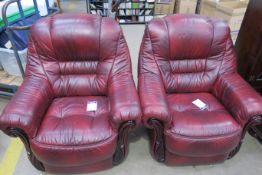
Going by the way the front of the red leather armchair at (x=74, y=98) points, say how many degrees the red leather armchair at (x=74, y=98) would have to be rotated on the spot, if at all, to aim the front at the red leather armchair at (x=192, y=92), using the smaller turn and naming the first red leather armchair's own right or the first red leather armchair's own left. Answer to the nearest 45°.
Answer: approximately 90° to the first red leather armchair's own left

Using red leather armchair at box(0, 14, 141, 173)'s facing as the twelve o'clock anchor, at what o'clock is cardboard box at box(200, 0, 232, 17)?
The cardboard box is roughly at 8 o'clock from the red leather armchair.

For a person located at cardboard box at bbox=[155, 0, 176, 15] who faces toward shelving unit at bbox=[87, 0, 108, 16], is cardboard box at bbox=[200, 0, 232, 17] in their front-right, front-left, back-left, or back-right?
back-left

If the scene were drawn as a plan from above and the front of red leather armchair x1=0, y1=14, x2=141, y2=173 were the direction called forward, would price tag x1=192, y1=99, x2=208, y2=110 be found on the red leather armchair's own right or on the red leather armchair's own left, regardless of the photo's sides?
on the red leather armchair's own left

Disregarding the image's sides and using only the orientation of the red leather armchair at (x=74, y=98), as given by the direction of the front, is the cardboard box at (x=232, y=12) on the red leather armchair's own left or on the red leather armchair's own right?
on the red leather armchair's own left

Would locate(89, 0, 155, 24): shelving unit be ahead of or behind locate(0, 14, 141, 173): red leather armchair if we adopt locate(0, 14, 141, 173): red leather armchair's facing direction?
behind

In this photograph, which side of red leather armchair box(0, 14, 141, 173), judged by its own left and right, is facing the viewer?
front

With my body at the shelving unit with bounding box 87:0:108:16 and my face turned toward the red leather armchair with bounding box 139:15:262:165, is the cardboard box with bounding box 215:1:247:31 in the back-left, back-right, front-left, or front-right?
front-left

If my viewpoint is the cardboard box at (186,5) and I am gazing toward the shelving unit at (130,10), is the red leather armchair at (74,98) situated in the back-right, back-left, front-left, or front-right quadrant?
front-left

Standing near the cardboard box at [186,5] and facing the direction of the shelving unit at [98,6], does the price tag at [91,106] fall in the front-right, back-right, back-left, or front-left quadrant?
front-left

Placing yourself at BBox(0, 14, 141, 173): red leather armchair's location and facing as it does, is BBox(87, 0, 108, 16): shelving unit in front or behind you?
behind

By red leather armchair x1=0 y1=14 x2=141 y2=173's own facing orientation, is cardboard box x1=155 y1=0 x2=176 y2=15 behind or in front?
behind

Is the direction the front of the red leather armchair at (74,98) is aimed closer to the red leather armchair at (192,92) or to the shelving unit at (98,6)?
the red leather armchair

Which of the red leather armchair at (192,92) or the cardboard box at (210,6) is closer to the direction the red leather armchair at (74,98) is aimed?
the red leather armchair
